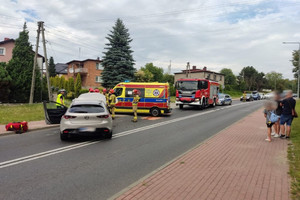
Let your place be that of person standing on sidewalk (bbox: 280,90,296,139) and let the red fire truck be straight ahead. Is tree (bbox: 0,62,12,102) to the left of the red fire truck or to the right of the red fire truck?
left

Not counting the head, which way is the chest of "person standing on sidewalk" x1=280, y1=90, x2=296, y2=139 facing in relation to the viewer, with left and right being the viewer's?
facing away from the viewer and to the left of the viewer

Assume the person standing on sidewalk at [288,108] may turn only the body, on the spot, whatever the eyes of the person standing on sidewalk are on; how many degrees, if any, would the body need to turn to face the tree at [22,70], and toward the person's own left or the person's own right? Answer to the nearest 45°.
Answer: approximately 45° to the person's own left

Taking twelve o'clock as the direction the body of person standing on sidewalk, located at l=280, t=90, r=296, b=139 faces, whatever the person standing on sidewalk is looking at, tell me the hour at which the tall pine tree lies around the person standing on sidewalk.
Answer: The tall pine tree is roughly at 12 o'clock from the person standing on sidewalk.
